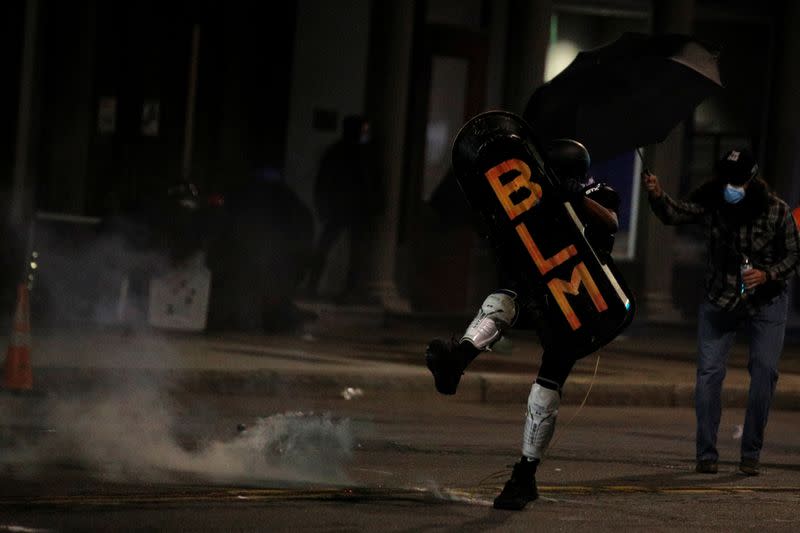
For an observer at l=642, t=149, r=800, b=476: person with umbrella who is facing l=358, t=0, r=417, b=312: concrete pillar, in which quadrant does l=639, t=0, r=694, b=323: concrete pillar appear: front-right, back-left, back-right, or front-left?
front-right

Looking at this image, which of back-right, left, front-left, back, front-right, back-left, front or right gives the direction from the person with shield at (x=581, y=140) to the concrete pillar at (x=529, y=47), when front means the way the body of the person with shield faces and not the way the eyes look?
back-right

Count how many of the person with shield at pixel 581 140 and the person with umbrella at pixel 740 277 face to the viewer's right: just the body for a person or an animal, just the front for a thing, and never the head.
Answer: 0

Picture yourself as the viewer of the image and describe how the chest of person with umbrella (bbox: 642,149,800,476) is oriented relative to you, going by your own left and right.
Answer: facing the viewer

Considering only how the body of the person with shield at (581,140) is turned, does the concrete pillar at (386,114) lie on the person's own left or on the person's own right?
on the person's own right

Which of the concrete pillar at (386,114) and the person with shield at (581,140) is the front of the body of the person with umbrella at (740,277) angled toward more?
the person with shield

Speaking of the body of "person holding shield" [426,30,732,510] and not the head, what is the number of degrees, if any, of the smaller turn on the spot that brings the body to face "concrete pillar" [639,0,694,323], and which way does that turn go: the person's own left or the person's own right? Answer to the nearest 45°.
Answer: approximately 135° to the person's own right

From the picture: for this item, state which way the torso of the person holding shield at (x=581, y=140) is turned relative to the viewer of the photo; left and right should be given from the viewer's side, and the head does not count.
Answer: facing the viewer and to the left of the viewer

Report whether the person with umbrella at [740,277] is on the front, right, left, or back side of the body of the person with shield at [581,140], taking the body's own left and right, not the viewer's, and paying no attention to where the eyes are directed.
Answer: back
